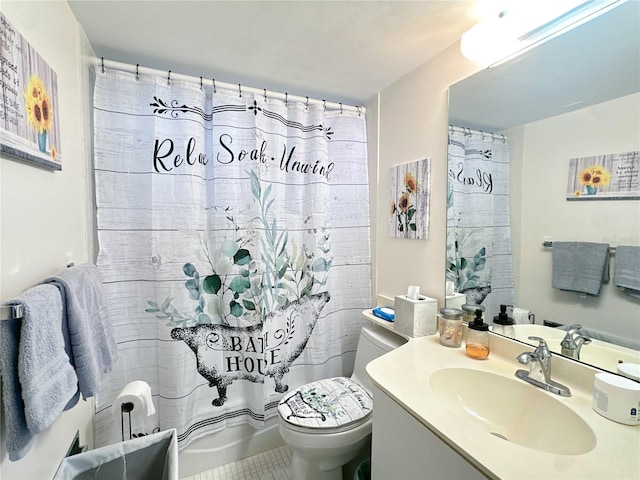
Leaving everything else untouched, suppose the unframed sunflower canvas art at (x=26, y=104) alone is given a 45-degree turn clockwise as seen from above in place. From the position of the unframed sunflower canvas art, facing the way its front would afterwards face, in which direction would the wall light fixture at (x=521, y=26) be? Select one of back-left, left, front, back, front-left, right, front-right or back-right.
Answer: front-left

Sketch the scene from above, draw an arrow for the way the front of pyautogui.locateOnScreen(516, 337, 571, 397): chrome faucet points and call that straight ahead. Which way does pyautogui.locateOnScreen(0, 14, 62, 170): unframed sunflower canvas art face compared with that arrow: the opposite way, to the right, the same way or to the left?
the opposite way

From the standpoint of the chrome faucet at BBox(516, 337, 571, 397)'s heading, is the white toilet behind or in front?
in front

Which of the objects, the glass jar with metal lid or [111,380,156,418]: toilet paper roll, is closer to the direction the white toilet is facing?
the toilet paper roll

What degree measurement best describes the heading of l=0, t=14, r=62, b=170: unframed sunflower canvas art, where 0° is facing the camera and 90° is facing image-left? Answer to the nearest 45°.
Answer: approximately 315°

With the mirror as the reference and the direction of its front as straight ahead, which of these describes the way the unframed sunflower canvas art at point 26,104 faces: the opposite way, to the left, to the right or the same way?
the opposite way

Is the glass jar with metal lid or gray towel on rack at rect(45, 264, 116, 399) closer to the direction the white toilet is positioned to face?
the gray towel on rack

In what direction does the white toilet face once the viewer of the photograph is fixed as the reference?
facing the viewer and to the left of the viewer

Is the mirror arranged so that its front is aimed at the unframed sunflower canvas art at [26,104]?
yes

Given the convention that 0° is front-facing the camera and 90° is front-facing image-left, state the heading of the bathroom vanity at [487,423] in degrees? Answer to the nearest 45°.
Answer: approximately 45°

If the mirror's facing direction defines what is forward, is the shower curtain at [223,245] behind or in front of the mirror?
in front
